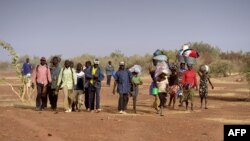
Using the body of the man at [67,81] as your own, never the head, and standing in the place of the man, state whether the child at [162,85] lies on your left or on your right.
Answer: on your left

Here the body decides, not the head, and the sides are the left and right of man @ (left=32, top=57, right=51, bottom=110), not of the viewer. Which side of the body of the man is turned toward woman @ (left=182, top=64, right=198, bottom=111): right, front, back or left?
left

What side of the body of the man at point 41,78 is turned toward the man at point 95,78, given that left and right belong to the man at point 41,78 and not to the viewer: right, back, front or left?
left

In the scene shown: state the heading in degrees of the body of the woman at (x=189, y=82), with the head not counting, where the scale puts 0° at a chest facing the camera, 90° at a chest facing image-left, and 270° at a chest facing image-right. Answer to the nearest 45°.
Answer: approximately 0°

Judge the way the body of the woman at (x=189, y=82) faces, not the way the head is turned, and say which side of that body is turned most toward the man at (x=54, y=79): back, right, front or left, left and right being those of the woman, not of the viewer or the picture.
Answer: right

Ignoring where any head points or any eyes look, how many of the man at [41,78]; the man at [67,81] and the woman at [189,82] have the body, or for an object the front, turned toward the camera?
3

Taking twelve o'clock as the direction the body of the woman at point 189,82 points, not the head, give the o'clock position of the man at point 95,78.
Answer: The man is roughly at 2 o'clock from the woman.

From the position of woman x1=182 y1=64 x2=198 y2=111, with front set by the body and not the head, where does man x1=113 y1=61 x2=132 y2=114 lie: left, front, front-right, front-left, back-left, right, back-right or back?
front-right

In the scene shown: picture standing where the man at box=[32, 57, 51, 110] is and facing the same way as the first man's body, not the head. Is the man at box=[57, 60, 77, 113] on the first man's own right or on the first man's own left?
on the first man's own left
